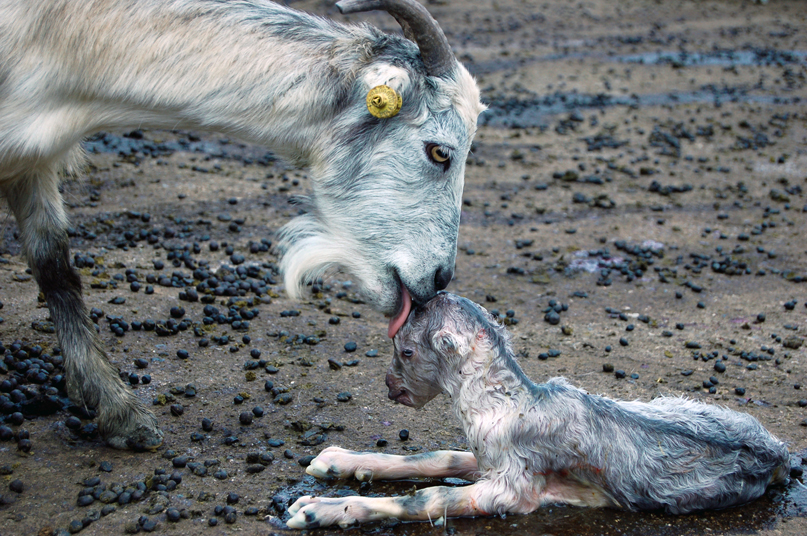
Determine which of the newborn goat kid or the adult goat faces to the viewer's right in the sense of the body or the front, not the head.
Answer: the adult goat

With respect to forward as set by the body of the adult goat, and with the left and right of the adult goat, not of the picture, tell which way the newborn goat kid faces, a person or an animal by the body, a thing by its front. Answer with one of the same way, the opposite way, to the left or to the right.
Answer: the opposite way

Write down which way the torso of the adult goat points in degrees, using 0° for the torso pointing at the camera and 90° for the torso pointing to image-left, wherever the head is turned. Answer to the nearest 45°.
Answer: approximately 270°

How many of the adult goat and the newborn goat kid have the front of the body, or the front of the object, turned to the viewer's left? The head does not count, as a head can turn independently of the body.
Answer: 1

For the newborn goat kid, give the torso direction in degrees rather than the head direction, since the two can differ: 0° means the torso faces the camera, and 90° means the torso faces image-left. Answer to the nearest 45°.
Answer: approximately 90°

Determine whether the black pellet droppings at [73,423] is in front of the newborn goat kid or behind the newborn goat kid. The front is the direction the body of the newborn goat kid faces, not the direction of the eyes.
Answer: in front
